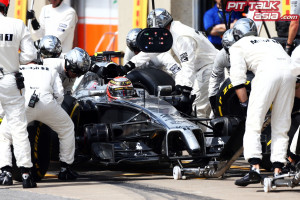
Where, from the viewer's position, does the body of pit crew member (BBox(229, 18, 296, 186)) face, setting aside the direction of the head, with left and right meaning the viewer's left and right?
facing away from the viewer and to the left of the viewer

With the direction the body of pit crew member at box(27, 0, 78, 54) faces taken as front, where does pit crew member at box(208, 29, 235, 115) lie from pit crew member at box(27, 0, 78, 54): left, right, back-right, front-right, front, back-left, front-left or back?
left

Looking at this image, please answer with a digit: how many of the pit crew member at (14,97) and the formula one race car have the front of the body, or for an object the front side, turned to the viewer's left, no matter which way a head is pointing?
0

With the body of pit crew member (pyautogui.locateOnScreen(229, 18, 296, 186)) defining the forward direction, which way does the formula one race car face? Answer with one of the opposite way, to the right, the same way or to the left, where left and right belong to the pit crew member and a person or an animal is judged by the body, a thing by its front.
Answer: the opposite way

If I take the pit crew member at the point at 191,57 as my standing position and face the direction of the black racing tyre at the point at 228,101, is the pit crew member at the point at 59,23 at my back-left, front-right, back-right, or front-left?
back-right

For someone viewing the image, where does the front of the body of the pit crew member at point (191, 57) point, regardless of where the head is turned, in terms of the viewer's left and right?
facing to the left of the viewer

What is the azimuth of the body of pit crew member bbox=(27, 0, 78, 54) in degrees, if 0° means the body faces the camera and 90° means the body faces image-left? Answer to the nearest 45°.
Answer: approximately 45°

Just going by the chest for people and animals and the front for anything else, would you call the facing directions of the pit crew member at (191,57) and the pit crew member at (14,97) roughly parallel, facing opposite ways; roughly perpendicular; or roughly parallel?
roughly perpendicular

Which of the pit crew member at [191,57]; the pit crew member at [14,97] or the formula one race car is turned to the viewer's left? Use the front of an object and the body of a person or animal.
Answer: the pit crew member at [191,57]

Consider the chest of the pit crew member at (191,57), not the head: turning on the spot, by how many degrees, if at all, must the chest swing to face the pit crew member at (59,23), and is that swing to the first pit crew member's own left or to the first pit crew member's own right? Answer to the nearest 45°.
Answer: approximately 45° to the first pit crew member's own right
